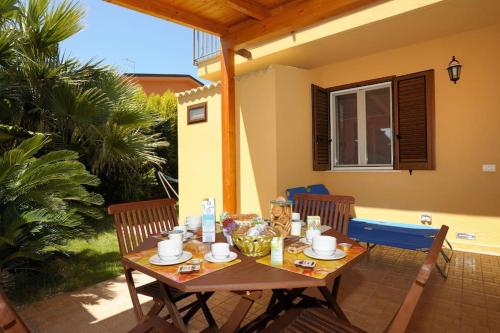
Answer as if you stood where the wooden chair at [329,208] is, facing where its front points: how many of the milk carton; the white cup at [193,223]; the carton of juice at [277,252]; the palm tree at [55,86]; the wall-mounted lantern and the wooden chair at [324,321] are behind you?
1

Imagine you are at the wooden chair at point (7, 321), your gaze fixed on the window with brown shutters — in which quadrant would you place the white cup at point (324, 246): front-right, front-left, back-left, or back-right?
front-right

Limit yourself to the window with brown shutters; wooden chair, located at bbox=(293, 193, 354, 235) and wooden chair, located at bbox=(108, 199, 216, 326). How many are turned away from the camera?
0

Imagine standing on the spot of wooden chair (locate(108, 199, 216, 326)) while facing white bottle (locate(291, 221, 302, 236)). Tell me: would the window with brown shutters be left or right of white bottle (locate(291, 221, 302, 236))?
left

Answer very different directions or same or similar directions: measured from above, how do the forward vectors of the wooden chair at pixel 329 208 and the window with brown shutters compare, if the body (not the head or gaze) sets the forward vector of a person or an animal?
same or similar directions

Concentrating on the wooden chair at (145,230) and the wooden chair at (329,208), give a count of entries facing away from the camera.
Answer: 0

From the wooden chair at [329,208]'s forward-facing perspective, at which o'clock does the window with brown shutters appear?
The window with brown shutters is roughly at 5 o'clock from the wooden chair.

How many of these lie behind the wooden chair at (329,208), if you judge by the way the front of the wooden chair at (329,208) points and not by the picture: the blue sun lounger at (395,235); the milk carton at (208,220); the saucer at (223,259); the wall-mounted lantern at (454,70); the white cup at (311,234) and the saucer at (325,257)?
2

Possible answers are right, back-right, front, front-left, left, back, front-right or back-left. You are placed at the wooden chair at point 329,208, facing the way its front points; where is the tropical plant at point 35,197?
front-right

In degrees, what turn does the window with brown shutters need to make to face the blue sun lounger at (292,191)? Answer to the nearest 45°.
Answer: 0° — it already faces it

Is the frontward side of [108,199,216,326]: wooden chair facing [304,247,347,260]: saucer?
yes

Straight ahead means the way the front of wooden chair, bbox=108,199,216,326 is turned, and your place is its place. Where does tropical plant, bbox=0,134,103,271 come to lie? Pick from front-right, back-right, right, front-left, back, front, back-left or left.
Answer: back

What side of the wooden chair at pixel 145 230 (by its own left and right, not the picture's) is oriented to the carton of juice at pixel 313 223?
front

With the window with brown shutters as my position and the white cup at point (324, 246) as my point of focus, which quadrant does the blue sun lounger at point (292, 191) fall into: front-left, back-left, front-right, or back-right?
front-right

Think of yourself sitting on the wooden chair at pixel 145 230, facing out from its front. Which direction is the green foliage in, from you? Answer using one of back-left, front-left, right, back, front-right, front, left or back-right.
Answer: back-left

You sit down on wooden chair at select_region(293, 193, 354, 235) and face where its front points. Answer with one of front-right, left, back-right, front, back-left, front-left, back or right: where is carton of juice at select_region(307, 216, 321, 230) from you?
front-left

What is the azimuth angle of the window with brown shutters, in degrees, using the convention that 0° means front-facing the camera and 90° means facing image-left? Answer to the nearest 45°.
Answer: approximately 45°

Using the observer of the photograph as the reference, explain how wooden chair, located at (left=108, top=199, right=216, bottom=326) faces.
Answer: facing the viewer and to the right of the viewer

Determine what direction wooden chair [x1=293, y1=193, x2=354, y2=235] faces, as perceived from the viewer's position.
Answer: facing the viewer and to the left of the viewer

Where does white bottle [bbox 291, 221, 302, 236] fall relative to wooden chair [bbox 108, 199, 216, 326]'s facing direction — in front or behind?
in front

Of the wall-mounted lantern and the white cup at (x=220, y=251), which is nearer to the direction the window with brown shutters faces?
the white cup

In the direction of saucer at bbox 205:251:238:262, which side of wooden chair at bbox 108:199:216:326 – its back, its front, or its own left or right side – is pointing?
front

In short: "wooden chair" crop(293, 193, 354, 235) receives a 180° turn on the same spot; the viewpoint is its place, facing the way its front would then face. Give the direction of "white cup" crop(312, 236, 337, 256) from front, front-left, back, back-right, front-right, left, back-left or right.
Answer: back-right
